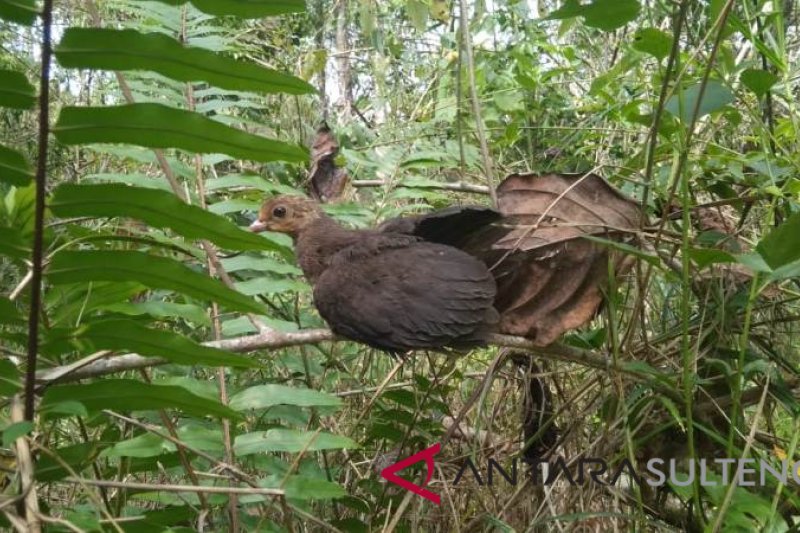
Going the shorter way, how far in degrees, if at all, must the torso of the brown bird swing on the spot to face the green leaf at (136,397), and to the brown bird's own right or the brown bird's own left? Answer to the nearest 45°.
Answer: approximately 45° to the brown bird's own left

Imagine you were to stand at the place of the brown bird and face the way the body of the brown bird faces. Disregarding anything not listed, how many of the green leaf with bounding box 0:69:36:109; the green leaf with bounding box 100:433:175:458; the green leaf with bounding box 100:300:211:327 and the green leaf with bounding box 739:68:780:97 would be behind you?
1

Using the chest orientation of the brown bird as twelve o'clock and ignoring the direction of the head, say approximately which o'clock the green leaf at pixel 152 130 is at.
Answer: The green leaf is roughly at 10 o'clock from the brown bird.

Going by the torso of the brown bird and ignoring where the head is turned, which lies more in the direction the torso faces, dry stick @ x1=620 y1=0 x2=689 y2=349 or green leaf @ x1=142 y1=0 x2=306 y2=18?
the green leaf

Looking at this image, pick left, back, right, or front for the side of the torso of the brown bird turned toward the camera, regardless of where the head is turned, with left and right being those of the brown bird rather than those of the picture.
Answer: left

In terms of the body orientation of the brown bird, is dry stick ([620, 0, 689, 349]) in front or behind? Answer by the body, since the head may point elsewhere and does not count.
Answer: behind

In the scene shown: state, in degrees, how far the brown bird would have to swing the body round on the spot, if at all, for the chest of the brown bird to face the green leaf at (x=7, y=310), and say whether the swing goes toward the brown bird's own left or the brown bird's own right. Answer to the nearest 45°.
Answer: approximately 45° to the brown bird's own left

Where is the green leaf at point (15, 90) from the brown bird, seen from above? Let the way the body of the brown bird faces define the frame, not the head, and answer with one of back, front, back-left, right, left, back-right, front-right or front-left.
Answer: front-left

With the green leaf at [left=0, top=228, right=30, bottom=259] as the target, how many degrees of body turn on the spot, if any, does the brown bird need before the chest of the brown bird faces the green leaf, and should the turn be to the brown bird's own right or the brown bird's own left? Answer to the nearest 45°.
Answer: approximately 45° to the brown bird's own left

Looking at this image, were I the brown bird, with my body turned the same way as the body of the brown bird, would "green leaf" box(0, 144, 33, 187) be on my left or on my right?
on my left
